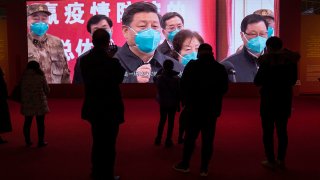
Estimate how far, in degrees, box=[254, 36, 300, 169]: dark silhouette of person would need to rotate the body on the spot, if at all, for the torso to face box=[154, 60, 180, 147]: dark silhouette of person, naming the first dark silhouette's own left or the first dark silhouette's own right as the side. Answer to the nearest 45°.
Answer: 0° — they already face them

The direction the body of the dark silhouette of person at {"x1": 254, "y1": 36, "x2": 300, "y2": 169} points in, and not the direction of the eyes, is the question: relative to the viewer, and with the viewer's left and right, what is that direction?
facing away from the viewer and to the left of the viewer

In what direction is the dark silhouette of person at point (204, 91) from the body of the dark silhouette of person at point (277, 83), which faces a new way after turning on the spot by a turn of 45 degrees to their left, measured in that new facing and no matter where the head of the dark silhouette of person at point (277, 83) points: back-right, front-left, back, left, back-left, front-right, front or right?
front-left

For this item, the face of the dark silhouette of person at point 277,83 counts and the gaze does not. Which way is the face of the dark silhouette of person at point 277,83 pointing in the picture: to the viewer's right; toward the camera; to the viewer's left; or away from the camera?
away from the camera

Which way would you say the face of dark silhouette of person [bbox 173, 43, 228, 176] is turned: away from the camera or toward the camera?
away from the camera

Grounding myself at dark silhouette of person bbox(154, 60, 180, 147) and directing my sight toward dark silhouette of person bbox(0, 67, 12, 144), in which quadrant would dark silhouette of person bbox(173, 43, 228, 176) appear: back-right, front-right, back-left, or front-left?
back-left

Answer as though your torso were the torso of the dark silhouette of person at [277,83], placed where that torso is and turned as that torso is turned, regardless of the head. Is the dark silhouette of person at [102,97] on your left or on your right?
on your left

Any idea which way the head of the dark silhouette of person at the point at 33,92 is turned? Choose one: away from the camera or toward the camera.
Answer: away from the camera
